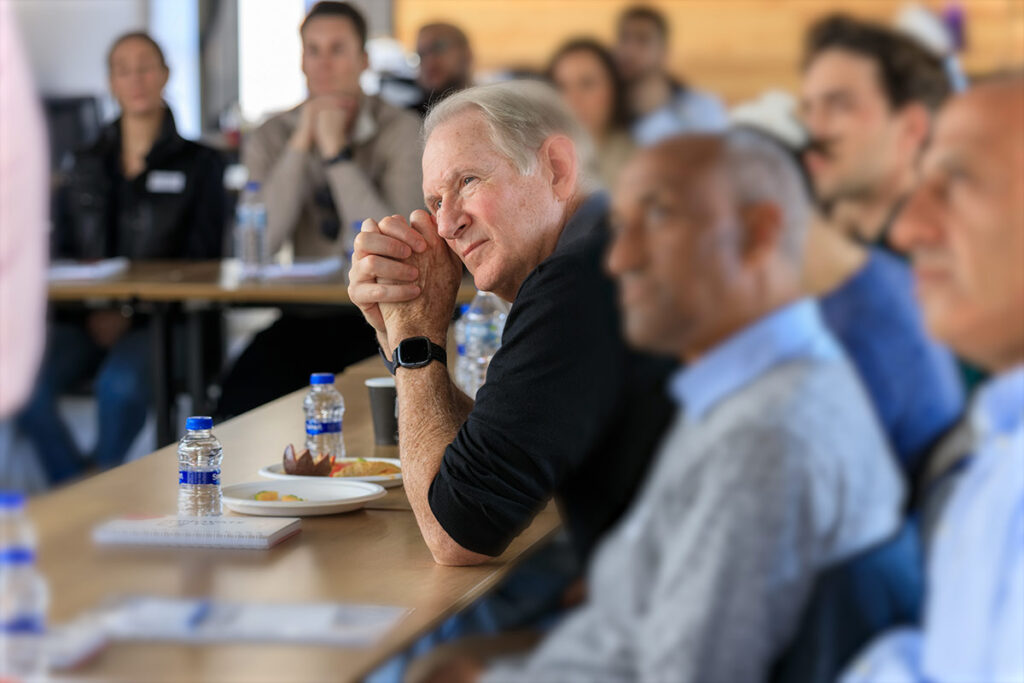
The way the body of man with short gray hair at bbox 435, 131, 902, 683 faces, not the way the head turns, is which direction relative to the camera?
to the viewer's left

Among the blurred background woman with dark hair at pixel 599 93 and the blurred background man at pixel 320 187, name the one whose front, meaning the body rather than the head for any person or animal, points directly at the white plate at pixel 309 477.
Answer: the blurred background man at pixel 320 187

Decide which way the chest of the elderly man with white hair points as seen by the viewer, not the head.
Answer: to the viewer's left

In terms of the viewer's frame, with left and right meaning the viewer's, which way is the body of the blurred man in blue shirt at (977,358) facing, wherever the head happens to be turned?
facing to the left of the viewer

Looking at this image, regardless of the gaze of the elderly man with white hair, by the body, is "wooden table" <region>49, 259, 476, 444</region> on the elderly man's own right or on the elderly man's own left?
on the elderly man's own right

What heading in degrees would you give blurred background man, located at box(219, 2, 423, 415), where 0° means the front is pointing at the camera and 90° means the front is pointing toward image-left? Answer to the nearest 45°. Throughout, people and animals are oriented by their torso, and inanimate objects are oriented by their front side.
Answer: approximately 0°

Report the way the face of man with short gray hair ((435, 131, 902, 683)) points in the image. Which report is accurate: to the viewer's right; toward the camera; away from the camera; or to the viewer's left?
to the viewer's left
